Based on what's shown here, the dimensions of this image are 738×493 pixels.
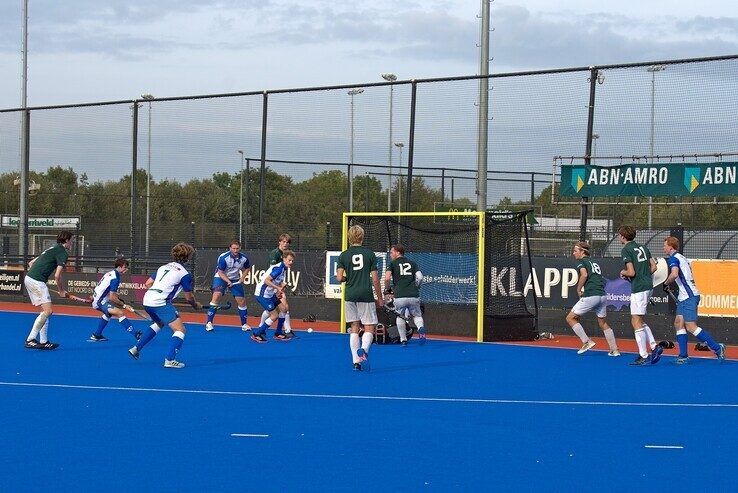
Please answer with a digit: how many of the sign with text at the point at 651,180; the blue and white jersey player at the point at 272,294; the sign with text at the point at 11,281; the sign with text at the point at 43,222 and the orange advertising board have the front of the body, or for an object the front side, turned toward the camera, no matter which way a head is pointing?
4

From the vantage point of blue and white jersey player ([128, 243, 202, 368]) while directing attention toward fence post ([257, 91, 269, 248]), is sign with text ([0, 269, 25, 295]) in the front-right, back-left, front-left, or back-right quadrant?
front-left

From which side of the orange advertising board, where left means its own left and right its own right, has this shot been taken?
front

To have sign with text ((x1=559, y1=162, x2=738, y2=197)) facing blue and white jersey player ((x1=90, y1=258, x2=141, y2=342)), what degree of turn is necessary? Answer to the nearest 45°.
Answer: approximately 45° to its right

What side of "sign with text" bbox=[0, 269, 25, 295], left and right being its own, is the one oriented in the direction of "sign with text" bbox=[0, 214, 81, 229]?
back

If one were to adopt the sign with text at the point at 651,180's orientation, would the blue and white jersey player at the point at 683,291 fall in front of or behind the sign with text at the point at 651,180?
in front

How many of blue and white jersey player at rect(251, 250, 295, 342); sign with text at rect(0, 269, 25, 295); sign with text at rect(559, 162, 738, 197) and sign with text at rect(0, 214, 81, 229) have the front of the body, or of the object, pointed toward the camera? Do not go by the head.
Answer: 3

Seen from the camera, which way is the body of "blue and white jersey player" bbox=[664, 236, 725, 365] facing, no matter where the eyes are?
to the viewer's left

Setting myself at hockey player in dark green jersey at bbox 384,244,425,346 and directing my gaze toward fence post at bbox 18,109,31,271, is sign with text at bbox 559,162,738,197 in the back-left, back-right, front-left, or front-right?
back-right

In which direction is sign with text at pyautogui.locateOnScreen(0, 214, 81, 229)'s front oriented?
toward the camera
